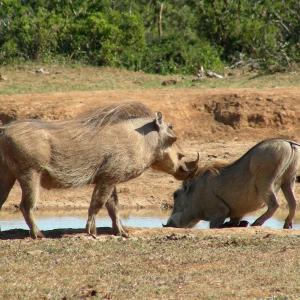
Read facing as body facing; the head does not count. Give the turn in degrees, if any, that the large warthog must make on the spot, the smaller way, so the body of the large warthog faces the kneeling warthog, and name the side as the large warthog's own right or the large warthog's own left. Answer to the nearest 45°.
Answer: approximately 45° to the large warthog's own left

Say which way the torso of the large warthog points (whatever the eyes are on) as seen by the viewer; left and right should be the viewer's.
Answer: facing to the right of the viewer
